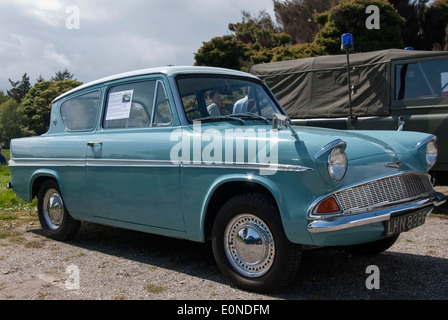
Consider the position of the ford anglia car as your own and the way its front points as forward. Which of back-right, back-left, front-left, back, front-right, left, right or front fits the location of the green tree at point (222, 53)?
back-left

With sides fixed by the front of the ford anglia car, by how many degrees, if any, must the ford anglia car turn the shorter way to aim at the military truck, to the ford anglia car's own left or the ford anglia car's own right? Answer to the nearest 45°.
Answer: approximately 90° to the ford anglia car's own left

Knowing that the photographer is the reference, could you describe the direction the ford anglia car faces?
facing the viewer and to the right of the viewer

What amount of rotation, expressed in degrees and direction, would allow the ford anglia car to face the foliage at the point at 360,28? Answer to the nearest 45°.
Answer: approximately 135° to its left

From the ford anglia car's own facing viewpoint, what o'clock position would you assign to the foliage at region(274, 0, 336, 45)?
The foliage is roughly at 8 o'clock from the ford anglia car.
